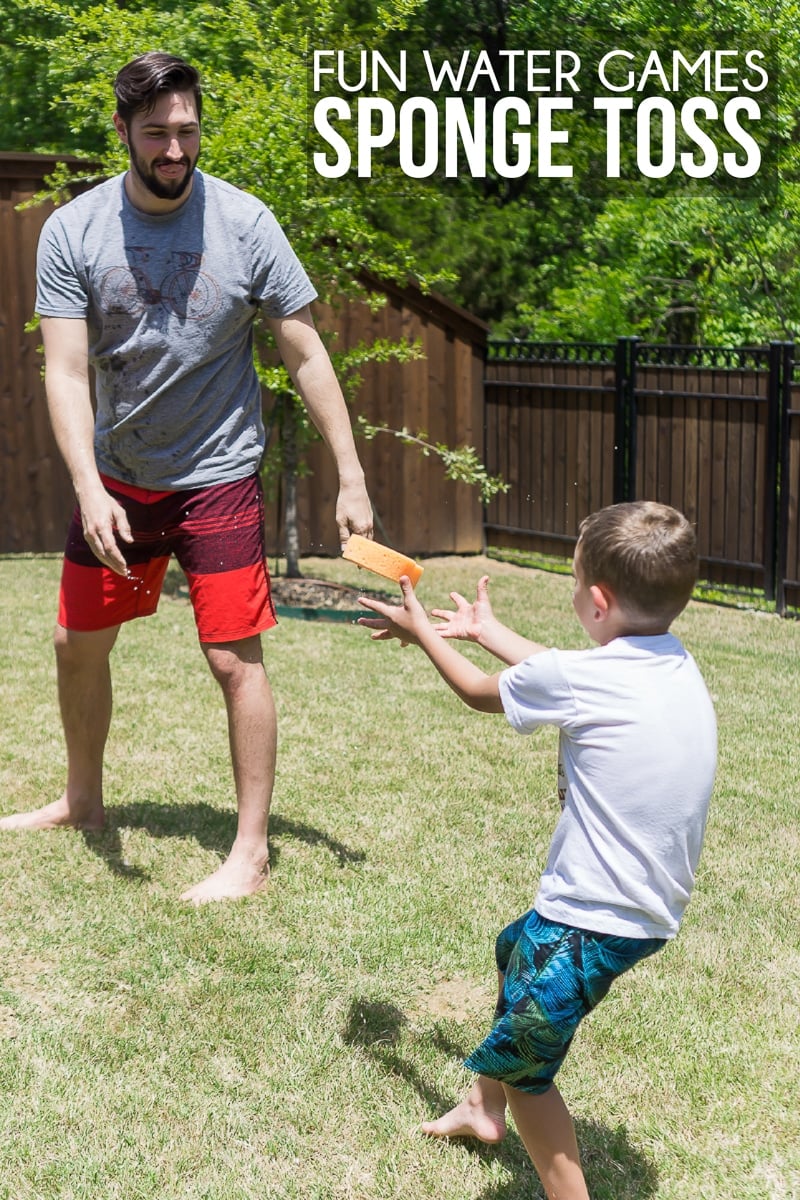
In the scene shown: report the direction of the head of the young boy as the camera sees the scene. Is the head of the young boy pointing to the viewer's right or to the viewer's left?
to the viewer's left

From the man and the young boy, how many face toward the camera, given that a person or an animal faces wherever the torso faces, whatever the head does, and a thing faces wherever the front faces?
1

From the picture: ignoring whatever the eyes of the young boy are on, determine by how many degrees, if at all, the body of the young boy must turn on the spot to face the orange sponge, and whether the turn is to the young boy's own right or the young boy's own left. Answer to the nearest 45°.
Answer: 0° — they already face it

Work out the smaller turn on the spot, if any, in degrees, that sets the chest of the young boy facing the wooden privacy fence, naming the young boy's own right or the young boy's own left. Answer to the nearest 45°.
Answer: approximately 45° to the young boy's own right

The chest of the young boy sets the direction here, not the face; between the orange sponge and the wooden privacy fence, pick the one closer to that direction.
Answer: the orange sponge

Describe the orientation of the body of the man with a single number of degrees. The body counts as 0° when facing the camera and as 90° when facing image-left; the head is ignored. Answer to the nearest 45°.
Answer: approximately 0°

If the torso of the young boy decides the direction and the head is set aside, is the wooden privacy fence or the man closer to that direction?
the man

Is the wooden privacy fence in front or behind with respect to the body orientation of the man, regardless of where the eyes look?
behind

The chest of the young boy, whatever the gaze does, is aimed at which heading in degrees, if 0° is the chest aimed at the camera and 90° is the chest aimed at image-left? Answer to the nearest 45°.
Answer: approximately 135°
